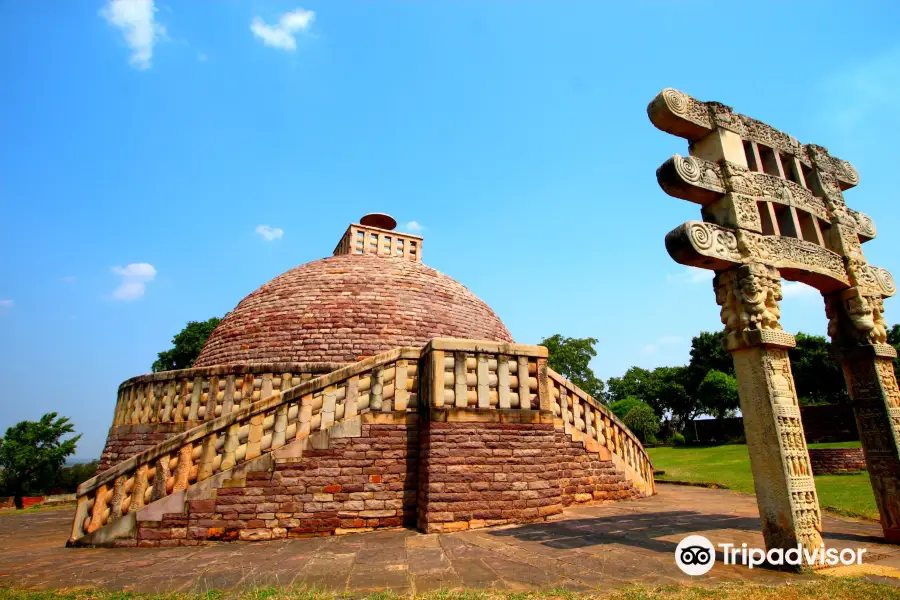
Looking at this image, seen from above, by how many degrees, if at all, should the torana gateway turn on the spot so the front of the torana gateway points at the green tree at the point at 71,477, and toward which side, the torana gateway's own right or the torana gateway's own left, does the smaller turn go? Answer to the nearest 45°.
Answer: approximately 135° to the torana gateway's own right

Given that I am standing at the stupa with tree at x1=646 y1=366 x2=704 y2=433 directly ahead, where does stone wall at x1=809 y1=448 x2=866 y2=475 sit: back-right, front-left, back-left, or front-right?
front-right

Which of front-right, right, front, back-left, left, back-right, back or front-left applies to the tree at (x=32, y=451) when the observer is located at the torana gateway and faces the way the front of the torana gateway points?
back-right

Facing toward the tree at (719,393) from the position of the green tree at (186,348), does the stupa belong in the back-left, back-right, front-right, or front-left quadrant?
front-right

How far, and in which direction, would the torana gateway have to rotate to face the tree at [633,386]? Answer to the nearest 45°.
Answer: approximately 135° to its left

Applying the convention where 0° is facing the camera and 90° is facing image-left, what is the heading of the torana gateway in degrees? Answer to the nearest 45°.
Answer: approximately 315°

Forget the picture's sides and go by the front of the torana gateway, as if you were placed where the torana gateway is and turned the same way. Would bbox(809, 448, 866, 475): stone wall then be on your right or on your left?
on your left

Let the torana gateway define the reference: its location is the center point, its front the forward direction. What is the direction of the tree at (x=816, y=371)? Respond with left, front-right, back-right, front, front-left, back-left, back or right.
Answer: back-left

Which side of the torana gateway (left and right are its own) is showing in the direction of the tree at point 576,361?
back

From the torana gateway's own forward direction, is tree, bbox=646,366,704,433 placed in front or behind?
behind

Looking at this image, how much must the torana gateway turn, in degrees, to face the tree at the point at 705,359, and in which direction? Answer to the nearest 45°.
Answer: approximately 135° to its left
